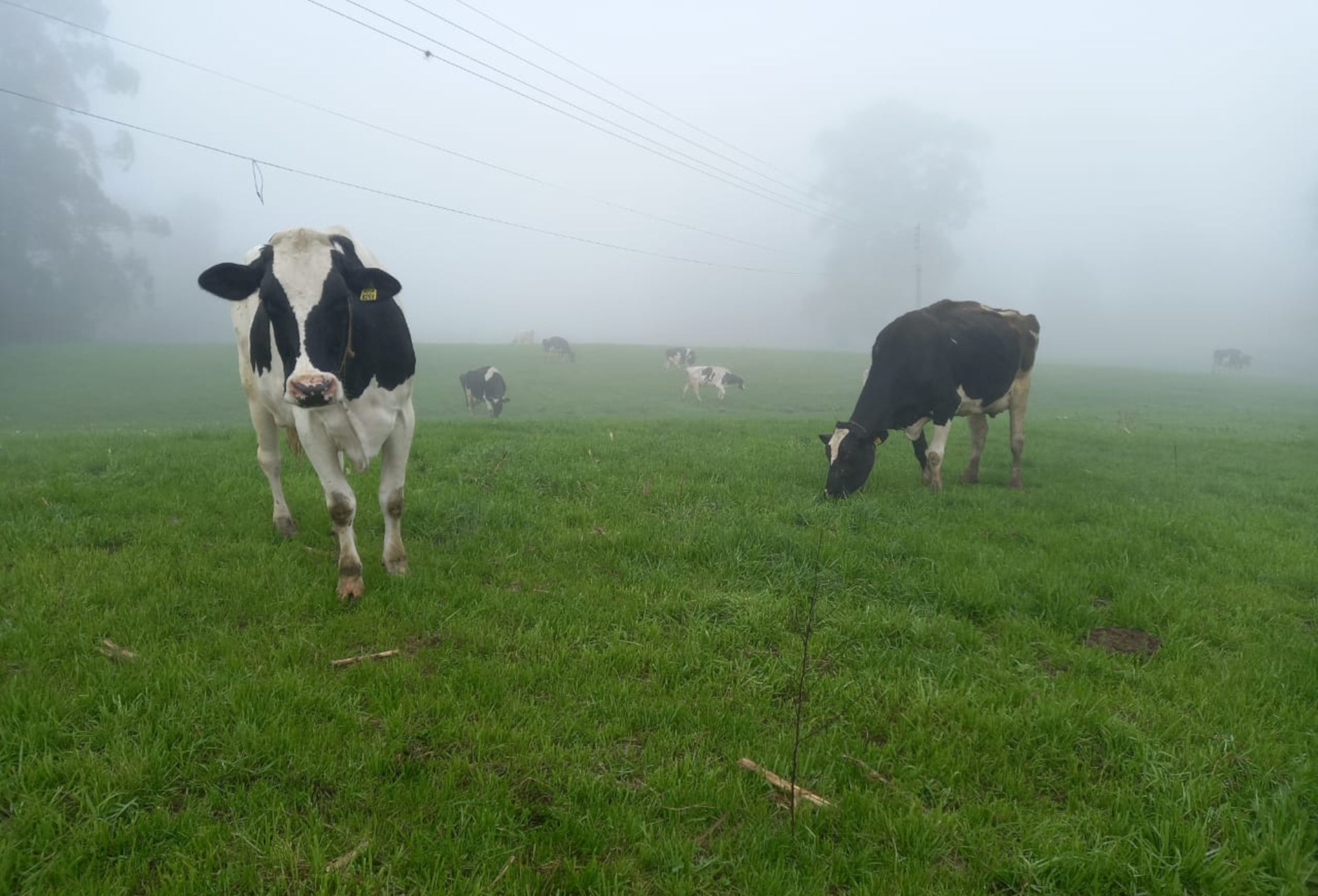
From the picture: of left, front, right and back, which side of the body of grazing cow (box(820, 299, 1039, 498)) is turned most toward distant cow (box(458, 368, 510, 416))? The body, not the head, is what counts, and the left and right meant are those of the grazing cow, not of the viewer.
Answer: right

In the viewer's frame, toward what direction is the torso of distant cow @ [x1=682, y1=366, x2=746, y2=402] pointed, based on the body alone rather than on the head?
to the viewer's right

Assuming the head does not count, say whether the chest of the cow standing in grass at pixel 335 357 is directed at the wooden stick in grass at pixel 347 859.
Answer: yes

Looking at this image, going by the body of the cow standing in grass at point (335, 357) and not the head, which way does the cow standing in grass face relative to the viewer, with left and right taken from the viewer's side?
facing the viewer

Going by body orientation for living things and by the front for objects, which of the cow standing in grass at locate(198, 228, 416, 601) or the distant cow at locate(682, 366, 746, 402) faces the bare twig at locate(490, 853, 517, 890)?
the cow standing in grass

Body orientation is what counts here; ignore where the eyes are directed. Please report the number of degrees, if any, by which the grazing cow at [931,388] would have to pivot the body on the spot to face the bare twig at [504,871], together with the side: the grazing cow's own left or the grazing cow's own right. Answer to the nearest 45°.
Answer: approximately 45° to the grazing cow's own left

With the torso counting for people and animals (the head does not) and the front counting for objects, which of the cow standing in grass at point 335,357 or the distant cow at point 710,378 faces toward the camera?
the cow standing in grass

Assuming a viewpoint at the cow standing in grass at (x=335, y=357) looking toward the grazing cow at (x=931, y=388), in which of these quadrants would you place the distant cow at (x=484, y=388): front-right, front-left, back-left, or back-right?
front-left

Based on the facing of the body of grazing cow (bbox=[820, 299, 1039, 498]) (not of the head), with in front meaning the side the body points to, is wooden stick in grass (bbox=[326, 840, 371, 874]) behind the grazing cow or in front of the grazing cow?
in front

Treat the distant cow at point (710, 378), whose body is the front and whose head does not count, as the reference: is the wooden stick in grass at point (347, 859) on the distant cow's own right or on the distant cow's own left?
on the distant cow's own right

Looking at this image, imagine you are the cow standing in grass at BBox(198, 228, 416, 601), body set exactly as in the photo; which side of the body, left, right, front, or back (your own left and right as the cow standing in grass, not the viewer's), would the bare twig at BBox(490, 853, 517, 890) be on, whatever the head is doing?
front

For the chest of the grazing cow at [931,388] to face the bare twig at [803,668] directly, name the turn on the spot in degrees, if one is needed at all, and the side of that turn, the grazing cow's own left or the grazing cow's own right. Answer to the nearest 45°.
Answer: approximately 45° to the grazing cow's own left

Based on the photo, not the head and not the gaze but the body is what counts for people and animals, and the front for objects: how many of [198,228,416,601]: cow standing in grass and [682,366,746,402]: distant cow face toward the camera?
1
